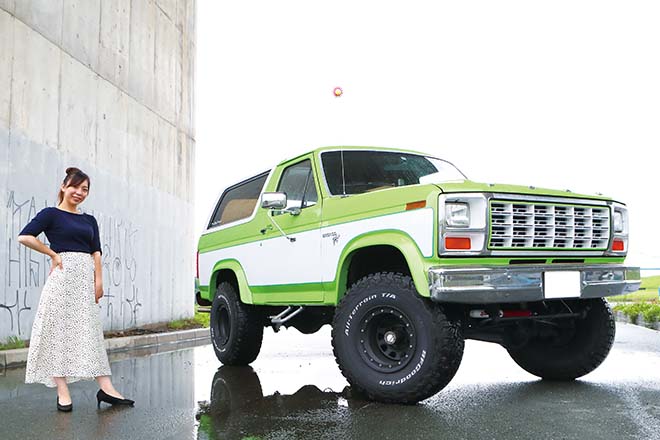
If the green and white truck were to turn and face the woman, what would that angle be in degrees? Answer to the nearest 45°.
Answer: approximately 135° to its right

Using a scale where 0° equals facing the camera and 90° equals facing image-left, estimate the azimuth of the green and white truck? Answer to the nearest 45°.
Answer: approximately 315°
